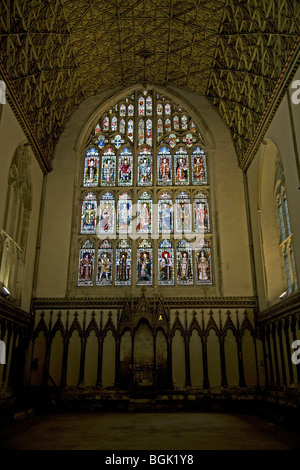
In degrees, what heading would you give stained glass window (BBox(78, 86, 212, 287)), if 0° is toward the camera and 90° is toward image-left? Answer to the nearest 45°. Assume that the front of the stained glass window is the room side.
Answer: approximately 0°
